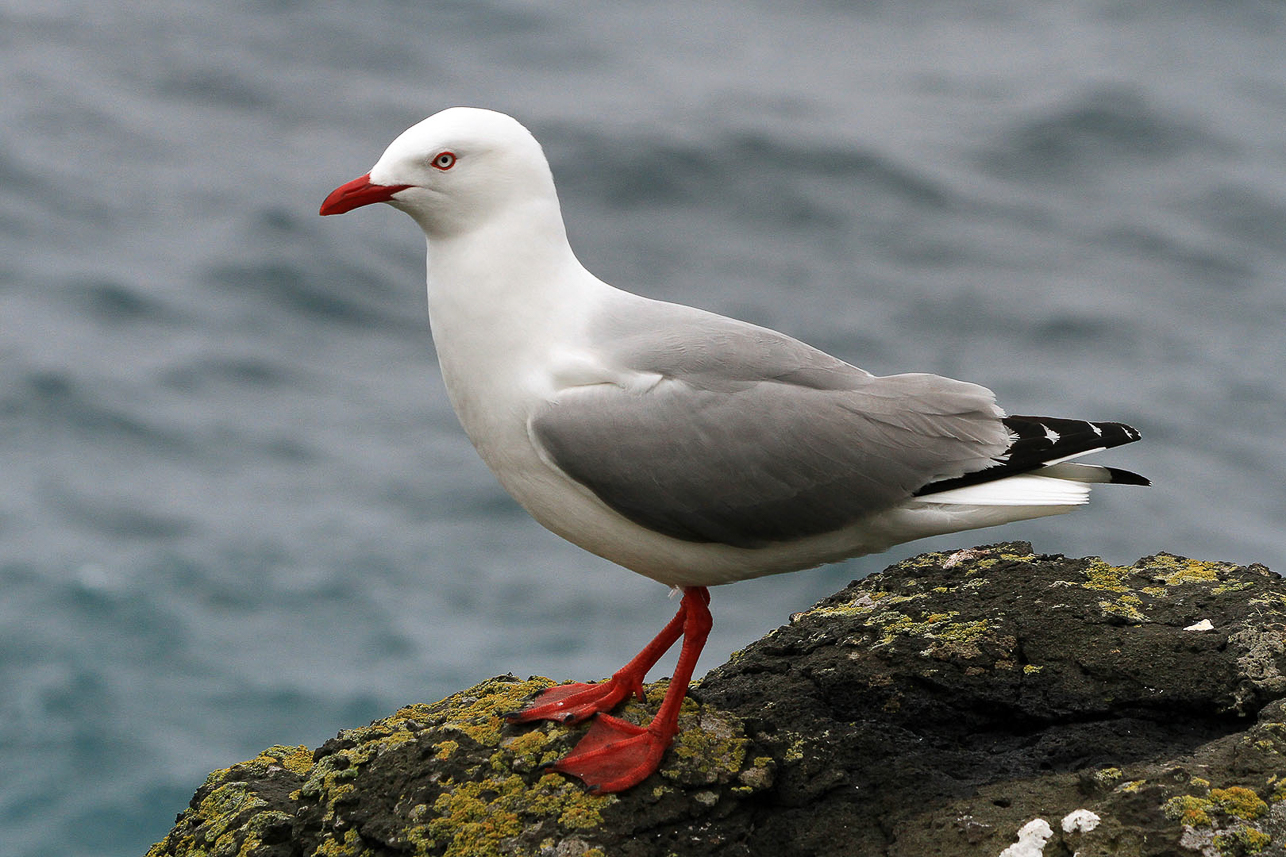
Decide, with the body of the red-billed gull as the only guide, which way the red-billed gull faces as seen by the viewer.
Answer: to the viewer's left
